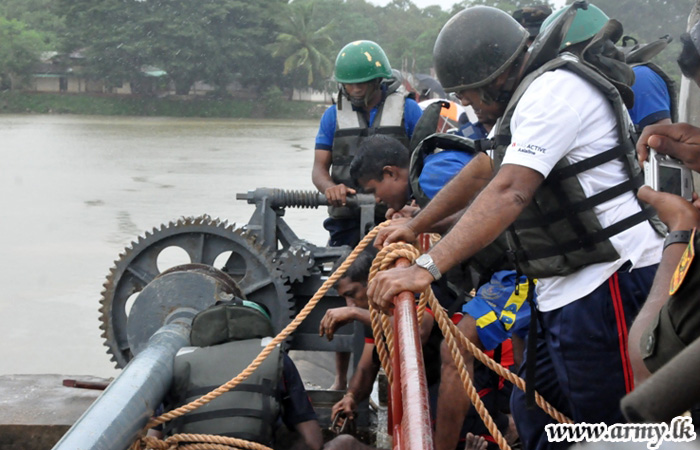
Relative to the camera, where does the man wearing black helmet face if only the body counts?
to the viewer's left

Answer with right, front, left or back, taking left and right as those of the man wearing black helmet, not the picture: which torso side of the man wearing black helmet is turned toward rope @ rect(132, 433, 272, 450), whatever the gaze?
front

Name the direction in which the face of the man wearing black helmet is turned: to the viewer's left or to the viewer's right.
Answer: to the viewer's left

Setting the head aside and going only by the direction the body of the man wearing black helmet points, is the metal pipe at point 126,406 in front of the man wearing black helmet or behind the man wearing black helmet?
in front
